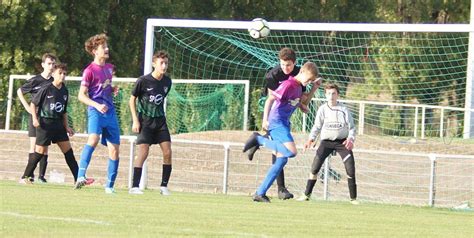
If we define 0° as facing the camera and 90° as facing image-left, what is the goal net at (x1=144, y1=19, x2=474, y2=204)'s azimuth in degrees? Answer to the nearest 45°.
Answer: approximately 0°

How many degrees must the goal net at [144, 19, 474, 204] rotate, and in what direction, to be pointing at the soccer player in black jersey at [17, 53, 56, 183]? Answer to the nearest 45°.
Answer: approximately 45° to its right

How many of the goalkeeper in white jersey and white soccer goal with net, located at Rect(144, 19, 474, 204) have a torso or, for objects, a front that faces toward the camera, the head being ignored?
2

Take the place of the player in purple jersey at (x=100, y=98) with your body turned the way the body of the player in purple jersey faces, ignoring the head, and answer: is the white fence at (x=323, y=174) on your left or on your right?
on your left

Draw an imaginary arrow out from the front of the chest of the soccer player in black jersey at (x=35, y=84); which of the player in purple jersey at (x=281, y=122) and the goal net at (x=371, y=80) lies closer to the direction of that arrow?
the player in purple jersey

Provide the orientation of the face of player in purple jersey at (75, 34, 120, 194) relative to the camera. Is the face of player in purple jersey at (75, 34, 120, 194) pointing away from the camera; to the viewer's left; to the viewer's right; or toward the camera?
to the viewer's right

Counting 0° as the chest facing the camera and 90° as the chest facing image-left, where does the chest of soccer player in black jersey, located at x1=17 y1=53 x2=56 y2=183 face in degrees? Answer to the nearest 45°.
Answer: approximately 315°

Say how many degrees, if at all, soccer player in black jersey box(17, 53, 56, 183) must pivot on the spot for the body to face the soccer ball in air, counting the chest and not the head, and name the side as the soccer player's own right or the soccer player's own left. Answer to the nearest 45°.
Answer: approximately 45° to the soccer player's own left

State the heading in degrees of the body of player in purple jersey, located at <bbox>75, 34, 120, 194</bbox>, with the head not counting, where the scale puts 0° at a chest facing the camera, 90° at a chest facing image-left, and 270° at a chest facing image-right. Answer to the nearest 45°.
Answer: approximately 315°
